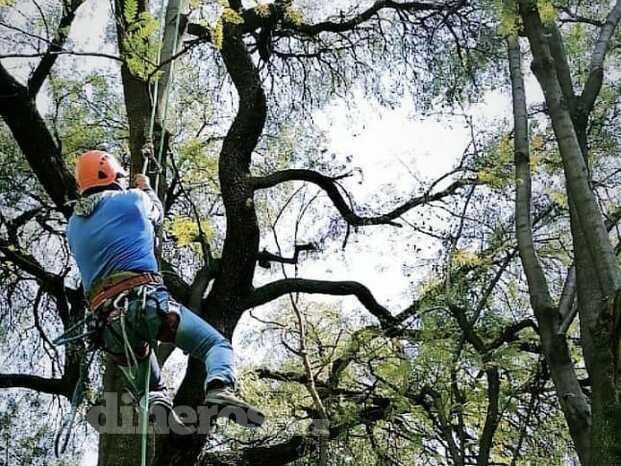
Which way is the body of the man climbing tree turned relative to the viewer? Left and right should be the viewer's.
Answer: facing away from the viewer and to the right of the viewer
